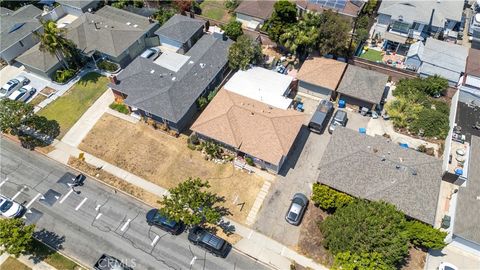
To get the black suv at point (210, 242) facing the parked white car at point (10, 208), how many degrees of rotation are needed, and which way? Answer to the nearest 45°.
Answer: approximately 45° to its left

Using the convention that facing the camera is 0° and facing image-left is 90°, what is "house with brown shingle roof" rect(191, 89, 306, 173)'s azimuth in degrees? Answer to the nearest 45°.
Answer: approximately 45°

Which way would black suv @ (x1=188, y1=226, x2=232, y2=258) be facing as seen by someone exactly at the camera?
facing away from the viewer and to the left of the viewer
